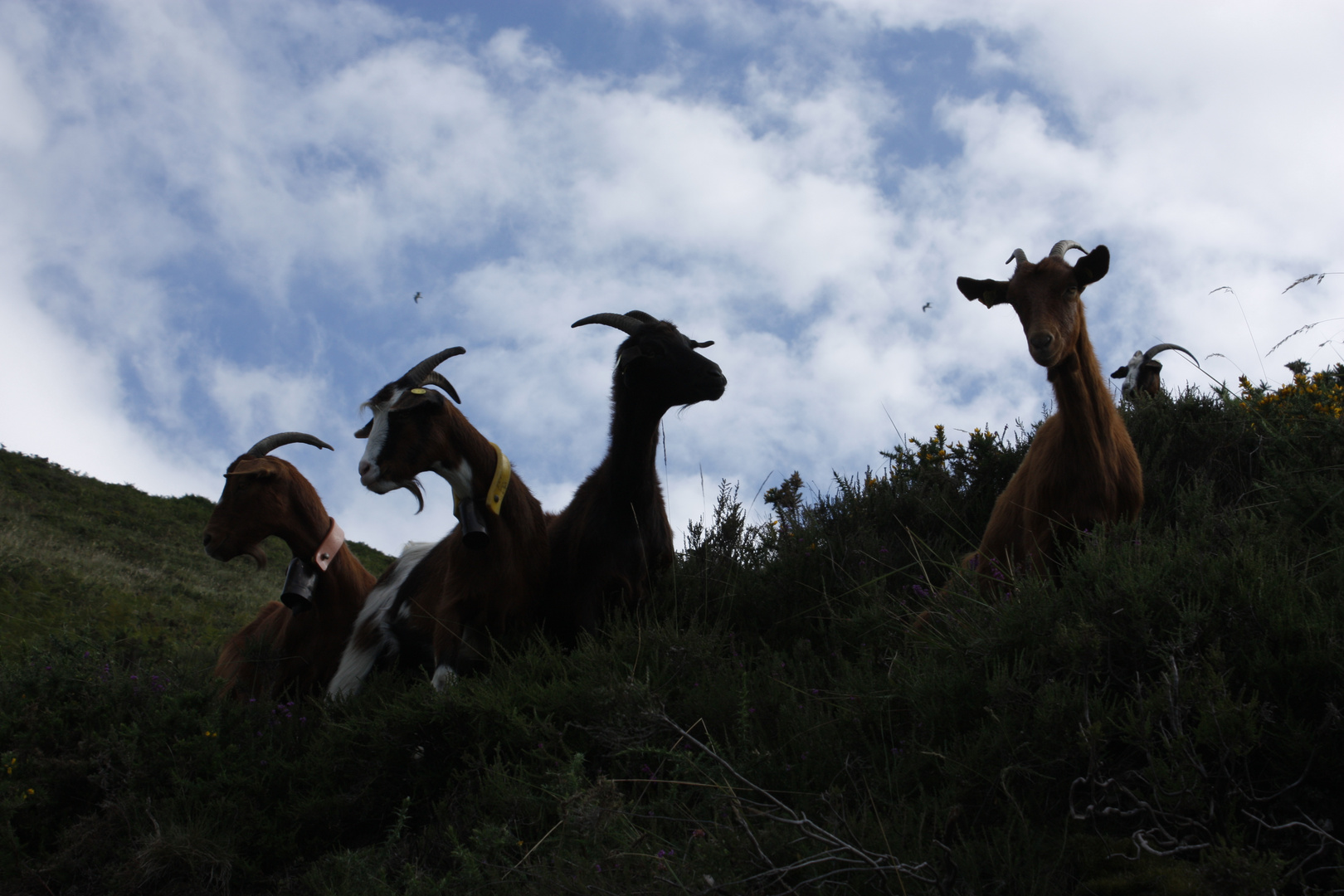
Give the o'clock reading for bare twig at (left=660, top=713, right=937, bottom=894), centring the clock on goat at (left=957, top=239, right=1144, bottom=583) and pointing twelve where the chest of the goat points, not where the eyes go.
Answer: The bare twig is roughly at 2 o'clock from the goat.

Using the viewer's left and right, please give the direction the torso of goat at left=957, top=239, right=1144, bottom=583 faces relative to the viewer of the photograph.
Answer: facing the viewer and to the right of the viewer

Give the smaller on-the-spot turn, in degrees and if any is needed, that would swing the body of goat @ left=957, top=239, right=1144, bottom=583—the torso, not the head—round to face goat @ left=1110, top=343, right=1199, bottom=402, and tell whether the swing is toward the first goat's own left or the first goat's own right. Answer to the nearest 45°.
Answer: approximately 135° to the first goat's own left

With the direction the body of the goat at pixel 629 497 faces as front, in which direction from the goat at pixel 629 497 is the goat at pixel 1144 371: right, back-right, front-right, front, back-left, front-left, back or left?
left

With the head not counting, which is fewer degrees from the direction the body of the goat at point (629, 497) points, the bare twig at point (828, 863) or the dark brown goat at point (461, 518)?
the bare twig
